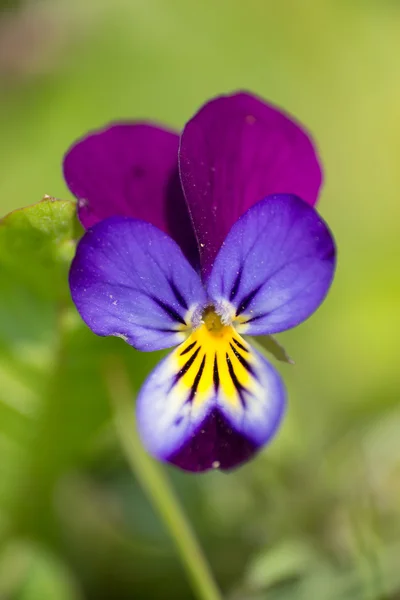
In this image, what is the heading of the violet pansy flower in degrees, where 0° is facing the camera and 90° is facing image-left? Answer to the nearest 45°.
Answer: approximately 0°
